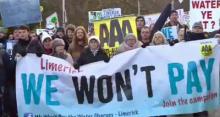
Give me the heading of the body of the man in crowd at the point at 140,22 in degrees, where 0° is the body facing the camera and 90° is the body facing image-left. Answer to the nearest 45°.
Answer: approximately 0°

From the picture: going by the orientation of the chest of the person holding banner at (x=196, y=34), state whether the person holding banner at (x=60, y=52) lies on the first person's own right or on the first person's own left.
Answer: on the first person's own right

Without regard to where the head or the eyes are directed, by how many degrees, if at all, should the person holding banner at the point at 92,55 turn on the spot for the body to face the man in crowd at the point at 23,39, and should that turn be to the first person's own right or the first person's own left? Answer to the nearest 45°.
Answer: approximately 90° to the first person's own right

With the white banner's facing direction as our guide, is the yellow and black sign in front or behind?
behind

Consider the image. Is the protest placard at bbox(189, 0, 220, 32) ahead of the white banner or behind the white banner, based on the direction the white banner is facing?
behind

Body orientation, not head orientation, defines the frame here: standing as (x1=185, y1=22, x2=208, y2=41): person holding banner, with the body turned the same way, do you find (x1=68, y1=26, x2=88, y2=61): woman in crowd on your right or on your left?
on your right
